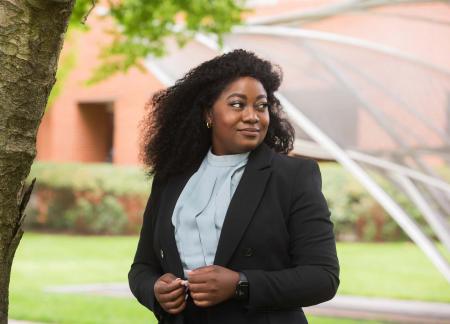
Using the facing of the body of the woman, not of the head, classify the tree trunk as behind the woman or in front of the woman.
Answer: in front

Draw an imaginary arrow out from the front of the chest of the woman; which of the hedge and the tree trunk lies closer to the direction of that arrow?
the tree trunk

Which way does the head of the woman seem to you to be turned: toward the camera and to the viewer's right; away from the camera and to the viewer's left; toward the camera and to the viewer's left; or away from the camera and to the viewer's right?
toward the camera and to the viewer's right

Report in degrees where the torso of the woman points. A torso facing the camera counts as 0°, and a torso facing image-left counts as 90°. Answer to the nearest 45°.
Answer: approximately 45°
